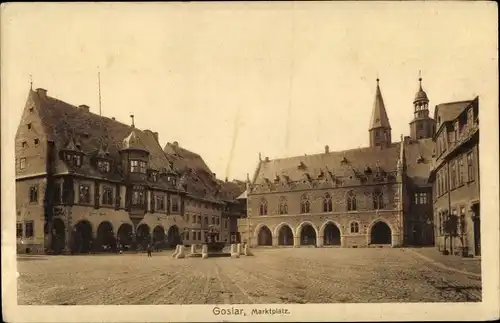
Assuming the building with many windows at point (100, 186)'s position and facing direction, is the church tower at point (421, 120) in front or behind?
in front

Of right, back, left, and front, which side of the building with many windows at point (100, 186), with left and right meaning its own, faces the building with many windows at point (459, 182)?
front

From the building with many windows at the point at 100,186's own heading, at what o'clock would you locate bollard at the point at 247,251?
The bollard is roughly at 11 o'clock from the building with many windows.

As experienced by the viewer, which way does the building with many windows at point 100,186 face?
facing the viewer and to the right of the viewer
